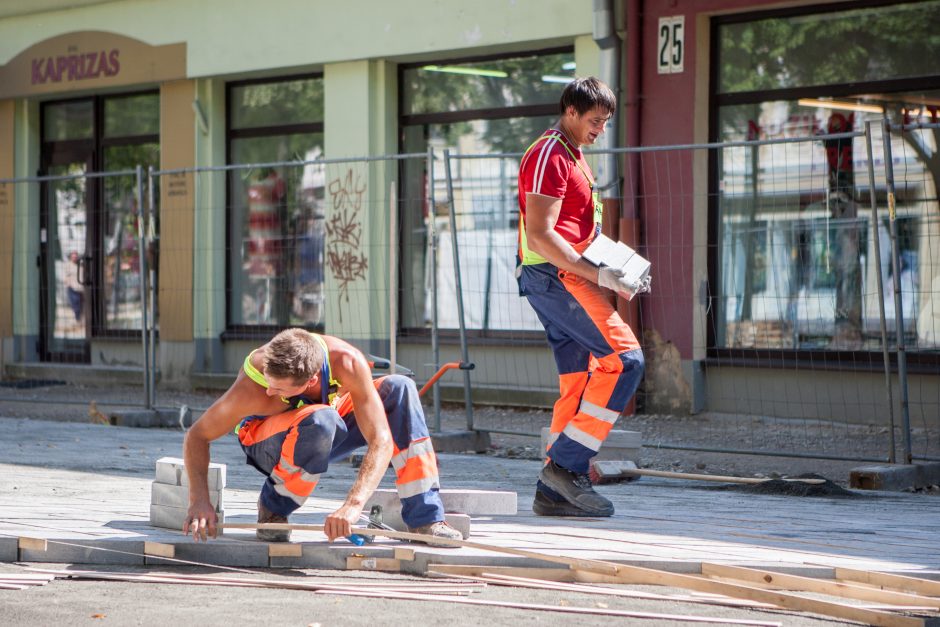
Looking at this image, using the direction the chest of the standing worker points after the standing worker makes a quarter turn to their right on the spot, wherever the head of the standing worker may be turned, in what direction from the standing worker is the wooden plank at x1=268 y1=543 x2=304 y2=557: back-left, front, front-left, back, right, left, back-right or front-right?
front-right

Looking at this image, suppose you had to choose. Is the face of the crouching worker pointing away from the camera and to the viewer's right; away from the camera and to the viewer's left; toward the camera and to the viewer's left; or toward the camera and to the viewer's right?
toward the camera and to the viewer's left

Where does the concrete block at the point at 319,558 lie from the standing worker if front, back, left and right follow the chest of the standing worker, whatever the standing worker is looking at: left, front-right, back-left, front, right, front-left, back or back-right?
back-right

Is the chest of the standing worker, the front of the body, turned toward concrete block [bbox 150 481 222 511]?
no

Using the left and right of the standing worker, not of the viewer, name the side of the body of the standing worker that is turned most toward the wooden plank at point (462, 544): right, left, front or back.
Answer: right

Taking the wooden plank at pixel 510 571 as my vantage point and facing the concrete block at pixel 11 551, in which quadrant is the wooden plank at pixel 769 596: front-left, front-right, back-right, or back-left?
back-left

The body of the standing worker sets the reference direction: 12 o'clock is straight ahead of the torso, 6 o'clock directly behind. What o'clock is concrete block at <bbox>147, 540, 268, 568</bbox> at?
The concrete block is roughly at 5 o'clock from the standing worker.

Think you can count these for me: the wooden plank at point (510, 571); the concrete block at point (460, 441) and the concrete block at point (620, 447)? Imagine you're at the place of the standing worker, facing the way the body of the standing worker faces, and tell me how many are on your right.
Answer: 1

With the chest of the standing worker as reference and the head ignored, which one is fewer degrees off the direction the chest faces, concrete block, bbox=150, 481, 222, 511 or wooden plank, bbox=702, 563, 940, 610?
the wooden plank

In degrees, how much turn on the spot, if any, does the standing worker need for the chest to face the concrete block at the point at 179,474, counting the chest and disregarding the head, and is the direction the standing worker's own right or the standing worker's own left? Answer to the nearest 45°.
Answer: approximately 135° to the standing worker's own right

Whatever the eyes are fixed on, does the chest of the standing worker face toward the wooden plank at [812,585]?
no

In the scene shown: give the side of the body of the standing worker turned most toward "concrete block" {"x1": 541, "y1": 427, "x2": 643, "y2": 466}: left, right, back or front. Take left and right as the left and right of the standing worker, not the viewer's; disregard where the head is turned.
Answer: left

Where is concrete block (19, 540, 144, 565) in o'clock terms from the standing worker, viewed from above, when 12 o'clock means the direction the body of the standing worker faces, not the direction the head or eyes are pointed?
The concrete block is roughly at 5 o'clock from the standing worker.

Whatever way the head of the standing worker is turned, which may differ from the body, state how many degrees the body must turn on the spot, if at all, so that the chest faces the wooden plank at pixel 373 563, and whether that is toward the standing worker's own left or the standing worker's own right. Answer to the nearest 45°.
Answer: approximately 135° to the standing worker's own right

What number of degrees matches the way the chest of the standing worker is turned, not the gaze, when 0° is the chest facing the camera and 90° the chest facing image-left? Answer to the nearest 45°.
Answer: approximately 270°

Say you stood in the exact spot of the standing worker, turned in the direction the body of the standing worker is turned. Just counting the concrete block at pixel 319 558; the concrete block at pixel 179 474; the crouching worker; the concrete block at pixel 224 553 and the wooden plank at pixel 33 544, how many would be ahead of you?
0
